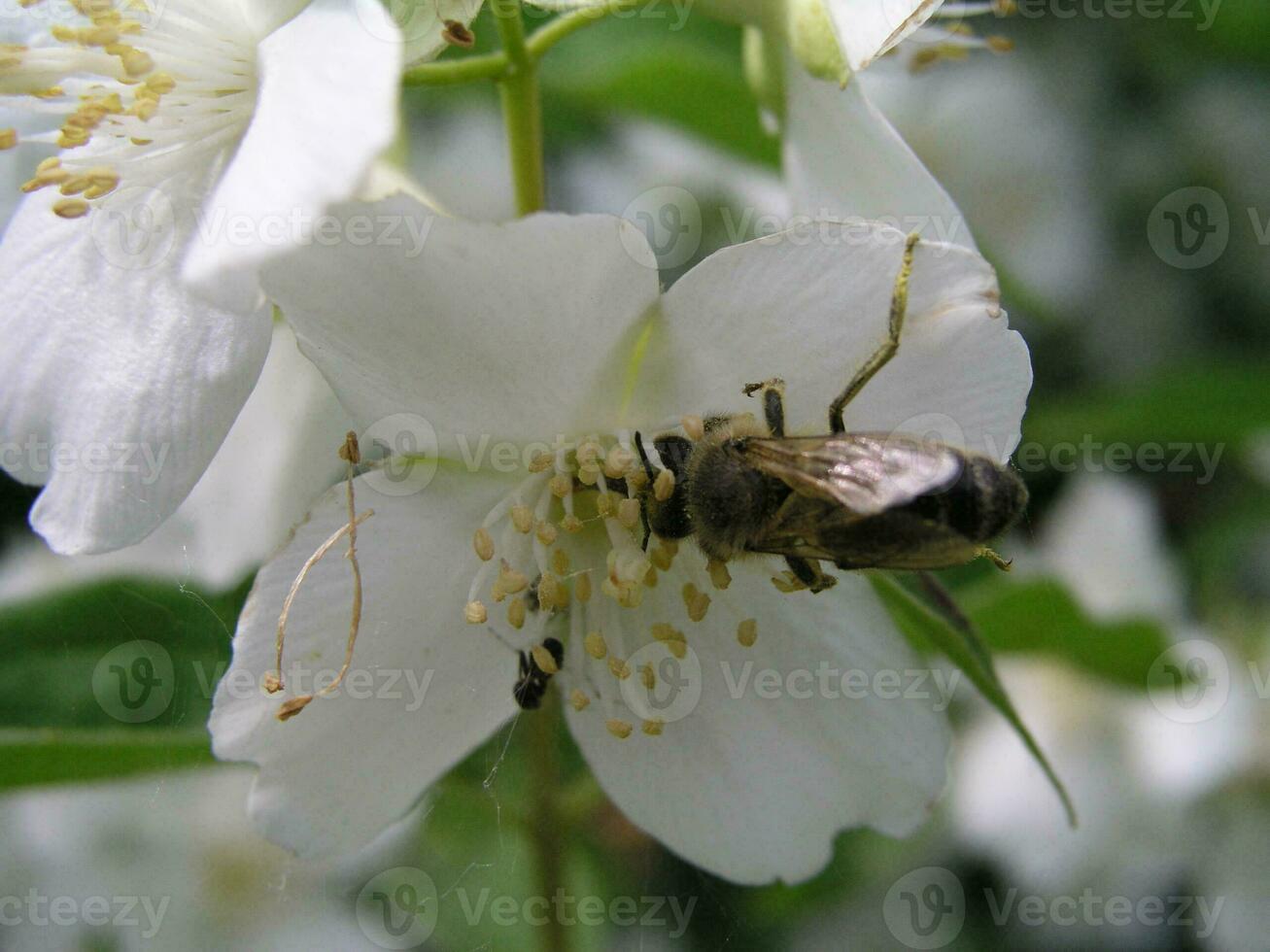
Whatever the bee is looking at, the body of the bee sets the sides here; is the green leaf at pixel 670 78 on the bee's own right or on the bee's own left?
on the bee's own right

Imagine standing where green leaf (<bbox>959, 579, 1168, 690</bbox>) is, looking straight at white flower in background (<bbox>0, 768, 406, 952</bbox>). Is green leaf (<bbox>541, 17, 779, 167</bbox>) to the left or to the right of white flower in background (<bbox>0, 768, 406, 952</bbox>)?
right

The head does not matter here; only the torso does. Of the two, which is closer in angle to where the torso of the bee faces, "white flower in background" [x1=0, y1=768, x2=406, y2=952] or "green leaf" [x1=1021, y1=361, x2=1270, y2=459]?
the white flower in background

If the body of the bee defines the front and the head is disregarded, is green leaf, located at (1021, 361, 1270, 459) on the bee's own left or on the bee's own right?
on the bee's own right

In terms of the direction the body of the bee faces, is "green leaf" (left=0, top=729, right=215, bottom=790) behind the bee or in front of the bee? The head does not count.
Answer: in front

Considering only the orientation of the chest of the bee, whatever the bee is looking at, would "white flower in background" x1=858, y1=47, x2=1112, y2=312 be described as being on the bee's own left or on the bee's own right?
on the bee's own right

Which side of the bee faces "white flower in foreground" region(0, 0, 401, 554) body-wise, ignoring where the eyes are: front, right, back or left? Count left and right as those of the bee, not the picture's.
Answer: front

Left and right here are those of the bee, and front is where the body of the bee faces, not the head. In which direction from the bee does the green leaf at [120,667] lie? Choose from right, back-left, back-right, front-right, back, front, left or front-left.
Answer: front

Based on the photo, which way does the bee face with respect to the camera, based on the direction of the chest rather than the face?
to the viewer's left
